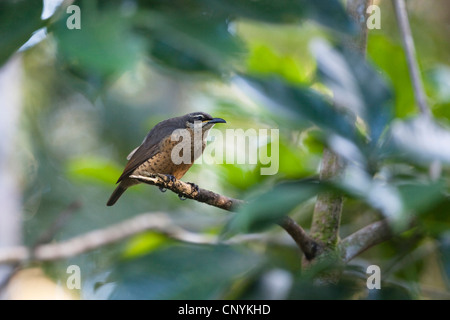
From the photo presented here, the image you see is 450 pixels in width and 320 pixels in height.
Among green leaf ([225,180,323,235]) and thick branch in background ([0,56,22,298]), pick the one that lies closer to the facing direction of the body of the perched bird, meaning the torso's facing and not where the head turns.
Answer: the green leaf

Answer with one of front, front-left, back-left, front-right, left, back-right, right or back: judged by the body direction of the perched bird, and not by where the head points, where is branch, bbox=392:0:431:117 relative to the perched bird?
front

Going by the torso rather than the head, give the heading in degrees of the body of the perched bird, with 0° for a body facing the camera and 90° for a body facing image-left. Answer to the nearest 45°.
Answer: approximately 270°

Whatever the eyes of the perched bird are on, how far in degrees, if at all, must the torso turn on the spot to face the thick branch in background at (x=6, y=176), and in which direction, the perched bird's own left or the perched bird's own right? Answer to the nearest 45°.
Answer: approximately 135° to the perched bird's own left
